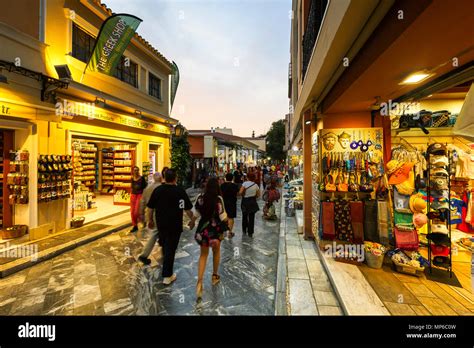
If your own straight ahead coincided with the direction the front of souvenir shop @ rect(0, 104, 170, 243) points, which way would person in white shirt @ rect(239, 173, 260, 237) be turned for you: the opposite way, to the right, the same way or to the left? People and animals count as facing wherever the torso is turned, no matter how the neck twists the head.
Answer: to the left

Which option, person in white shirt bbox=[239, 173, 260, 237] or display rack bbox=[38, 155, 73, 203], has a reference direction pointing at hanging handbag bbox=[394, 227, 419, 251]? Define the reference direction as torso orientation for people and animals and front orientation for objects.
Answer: the display rack

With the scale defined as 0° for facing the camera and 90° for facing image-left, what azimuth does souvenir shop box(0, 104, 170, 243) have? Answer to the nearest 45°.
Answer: approximately 315°

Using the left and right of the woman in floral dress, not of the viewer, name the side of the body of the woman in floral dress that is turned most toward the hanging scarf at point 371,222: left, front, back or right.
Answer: right

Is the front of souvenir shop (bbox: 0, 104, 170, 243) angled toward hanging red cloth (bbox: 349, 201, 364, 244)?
yes

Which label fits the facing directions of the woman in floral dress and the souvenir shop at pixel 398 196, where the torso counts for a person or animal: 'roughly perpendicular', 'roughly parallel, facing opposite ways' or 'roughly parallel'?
roughly perpendicular

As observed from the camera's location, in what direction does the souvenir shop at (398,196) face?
facing the viewer and to the left of the viewer

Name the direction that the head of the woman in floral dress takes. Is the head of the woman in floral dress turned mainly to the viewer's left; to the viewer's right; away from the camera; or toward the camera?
away from the camera

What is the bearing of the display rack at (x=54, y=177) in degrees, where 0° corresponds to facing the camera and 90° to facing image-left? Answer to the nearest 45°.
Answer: approximately 315°

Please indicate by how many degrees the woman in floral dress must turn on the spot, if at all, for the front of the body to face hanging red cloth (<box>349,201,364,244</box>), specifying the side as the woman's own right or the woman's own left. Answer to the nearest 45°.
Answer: approximately 90° to the woman's own right

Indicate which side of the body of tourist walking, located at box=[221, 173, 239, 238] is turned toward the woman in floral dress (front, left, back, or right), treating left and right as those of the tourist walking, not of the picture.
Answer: back

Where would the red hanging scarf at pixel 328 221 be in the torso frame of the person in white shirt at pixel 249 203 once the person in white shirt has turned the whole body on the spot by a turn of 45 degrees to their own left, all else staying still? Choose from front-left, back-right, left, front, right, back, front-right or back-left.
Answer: back

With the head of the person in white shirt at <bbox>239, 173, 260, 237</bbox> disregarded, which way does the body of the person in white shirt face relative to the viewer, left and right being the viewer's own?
facing away from the viewer

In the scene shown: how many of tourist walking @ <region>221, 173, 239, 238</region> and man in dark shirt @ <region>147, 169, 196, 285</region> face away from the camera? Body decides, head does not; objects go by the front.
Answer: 2

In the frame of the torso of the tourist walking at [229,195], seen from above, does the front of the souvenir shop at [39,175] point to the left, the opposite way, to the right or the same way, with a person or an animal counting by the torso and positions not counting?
to the right

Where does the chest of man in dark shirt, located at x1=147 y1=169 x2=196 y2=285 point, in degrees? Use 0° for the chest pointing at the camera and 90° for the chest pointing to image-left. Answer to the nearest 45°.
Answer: approximately 180°
